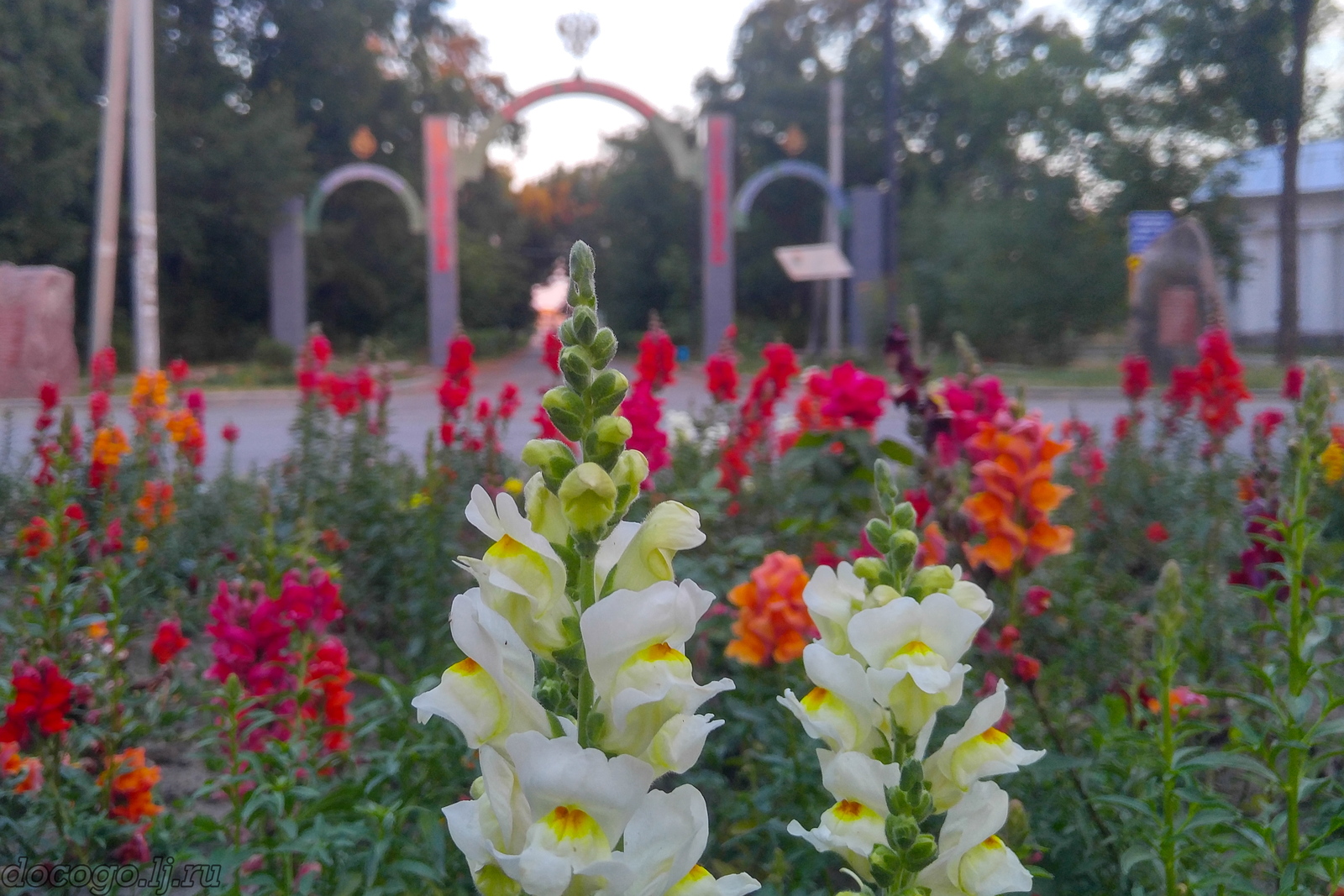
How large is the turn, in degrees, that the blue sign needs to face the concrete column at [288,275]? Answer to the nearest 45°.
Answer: approximately 90° to its right

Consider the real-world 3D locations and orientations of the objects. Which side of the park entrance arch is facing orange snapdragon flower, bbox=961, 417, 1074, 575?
front

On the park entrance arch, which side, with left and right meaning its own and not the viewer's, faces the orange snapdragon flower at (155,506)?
front

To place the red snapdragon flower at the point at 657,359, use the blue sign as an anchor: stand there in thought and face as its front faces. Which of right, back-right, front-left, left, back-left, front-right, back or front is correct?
front

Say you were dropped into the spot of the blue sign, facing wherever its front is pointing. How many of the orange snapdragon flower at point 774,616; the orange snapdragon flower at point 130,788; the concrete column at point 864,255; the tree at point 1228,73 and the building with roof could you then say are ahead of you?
2

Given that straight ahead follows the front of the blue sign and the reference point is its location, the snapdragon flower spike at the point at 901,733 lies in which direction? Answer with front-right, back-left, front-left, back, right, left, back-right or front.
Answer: front

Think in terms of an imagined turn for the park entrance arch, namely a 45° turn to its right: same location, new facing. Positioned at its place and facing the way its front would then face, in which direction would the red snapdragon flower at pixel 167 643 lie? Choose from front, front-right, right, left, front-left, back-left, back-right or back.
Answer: front-left

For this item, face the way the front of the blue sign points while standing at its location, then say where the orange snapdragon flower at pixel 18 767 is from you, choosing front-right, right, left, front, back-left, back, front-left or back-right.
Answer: front

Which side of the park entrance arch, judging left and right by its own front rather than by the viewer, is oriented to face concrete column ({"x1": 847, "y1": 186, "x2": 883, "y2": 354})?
left

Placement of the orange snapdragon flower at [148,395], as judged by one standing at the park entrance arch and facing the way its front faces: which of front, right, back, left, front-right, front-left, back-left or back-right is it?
front

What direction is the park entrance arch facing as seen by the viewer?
toward the camera

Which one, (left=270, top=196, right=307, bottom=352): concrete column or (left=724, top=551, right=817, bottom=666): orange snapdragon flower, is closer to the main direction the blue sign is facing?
the orange snapdragon flower

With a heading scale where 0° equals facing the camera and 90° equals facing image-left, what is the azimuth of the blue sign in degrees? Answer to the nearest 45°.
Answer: approximately 0°
